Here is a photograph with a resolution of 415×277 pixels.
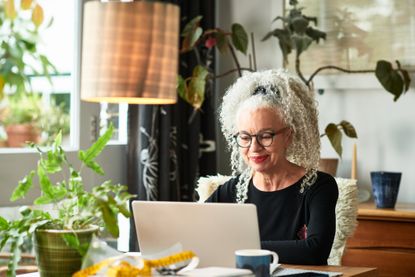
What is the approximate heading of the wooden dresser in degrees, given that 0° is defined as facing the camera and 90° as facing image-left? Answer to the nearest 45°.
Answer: approximately 0°

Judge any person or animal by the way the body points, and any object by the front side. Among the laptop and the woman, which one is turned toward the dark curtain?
the laptop

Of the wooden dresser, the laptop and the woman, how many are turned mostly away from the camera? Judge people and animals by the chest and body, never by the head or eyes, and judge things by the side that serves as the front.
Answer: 1

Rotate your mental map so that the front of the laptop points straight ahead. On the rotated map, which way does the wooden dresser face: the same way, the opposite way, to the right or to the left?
the opposite way

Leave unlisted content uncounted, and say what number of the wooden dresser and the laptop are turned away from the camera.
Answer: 1

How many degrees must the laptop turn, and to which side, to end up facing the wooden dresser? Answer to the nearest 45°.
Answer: approximately 45° to its right

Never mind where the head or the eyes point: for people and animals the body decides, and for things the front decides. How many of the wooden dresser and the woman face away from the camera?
0

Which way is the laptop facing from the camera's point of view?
away from the camera

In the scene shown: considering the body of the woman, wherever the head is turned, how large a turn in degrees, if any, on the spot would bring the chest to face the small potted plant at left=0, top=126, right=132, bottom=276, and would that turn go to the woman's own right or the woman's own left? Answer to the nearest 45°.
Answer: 0° — they already face it
